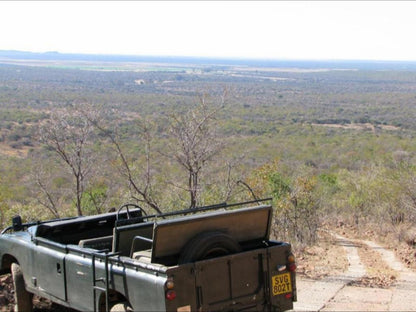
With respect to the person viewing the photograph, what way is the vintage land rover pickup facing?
facing away from the viewer and to the left of the viewer

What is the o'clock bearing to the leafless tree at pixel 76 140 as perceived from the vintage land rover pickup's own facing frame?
The leafless tree is roughly at 1 o'clock from the vintage land rover pickup.
